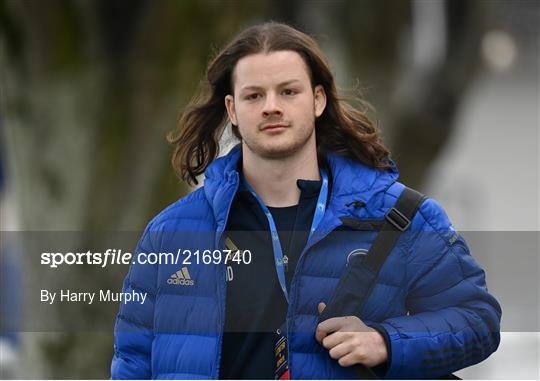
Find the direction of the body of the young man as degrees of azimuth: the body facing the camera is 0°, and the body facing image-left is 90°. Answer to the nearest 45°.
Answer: approximately 0°
